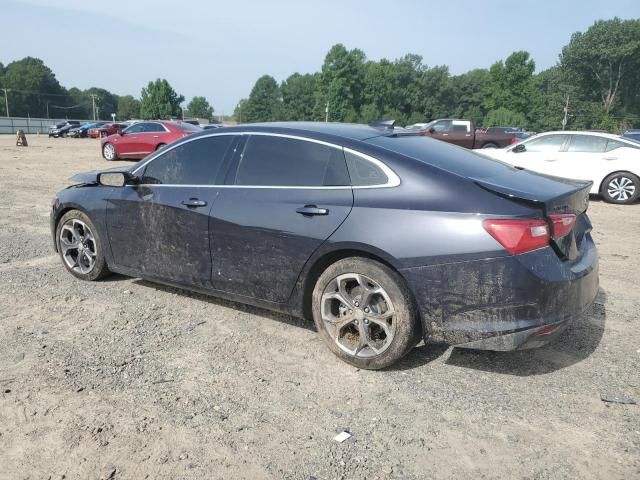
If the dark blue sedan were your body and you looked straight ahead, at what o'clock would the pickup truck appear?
The pickup truck is roughly at 2 o'clock from the dark blue sedan.

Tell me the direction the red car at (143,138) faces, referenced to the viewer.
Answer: facing away from the viewer and to the left of the viewer

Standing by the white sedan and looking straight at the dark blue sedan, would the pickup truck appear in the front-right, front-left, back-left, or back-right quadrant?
back-right

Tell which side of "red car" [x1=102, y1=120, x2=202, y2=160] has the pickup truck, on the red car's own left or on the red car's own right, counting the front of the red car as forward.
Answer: on the red car's own right

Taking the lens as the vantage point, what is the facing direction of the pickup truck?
facing to the left of the viewer

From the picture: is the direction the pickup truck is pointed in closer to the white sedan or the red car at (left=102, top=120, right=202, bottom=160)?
the red car

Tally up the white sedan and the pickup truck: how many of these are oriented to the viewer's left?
2

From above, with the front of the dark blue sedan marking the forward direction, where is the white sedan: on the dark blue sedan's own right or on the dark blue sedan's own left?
on the dark blue sedan's own right

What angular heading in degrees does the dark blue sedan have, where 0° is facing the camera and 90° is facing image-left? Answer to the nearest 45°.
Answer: approximately 135°
